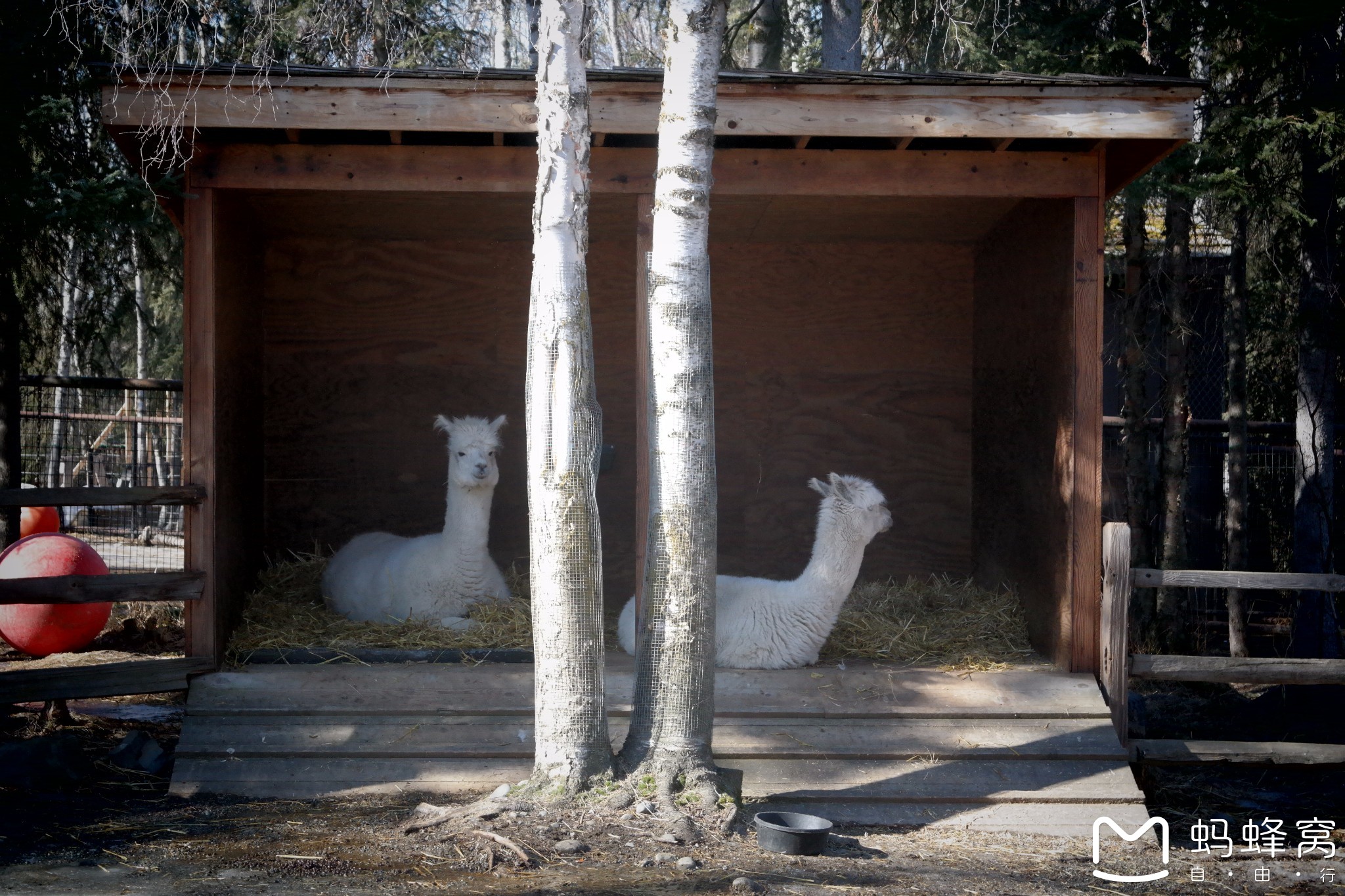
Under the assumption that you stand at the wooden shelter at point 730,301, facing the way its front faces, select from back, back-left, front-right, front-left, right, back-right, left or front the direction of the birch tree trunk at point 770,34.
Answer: back

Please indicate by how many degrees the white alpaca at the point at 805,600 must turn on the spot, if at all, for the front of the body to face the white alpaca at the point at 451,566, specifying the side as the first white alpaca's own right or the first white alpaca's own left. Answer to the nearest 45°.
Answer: approximately 180°

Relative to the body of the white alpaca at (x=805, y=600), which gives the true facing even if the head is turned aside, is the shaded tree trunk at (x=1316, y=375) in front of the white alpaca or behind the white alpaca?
in front

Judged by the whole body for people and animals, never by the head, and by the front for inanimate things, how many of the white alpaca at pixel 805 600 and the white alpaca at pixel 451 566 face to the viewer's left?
0

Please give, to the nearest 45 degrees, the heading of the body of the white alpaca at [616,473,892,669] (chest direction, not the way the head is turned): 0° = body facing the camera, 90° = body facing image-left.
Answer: approximately 270°

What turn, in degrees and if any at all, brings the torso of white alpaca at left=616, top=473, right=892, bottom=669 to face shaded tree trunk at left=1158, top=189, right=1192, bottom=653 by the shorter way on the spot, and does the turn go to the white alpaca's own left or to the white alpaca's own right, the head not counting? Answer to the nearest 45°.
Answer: approximately 45° to the white alpaca's own left

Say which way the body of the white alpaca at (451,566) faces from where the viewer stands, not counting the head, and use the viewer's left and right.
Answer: facing the viewer and to the right of the viewer

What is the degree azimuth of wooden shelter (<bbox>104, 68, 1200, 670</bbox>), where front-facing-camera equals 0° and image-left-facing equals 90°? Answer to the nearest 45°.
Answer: approximately 0°
